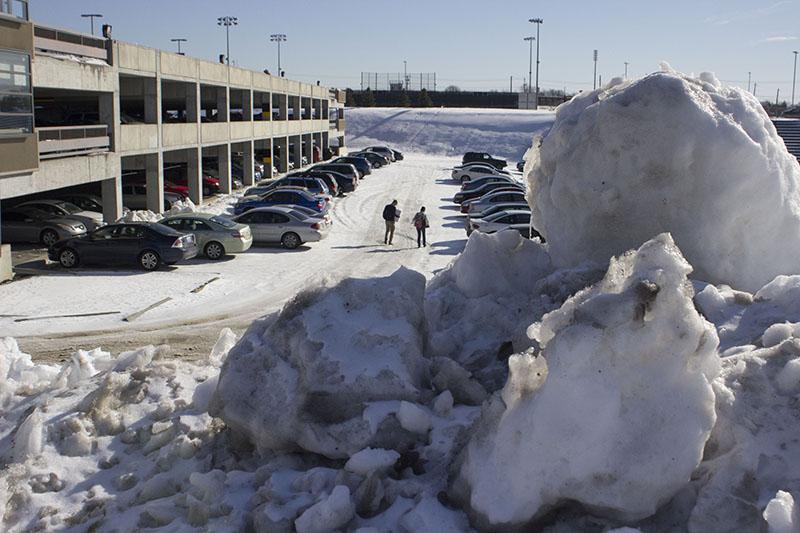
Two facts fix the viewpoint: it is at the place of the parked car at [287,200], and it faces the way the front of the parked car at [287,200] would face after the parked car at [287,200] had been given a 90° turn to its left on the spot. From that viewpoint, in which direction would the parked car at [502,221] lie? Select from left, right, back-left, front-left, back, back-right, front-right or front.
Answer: front-left

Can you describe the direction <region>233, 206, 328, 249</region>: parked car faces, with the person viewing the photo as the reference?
facing away from the viewer and to the left of the viewer

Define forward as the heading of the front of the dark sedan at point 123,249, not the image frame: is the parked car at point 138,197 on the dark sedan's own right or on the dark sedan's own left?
on the dark sedan's own right

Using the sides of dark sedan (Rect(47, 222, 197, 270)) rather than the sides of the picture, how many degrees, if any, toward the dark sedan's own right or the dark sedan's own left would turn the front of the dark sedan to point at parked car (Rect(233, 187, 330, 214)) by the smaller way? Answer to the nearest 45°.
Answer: approximately 90° to the dark sedan's own right

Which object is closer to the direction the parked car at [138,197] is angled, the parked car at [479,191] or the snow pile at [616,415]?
the parked car

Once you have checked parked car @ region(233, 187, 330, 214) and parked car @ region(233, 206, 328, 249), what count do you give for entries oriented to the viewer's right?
0

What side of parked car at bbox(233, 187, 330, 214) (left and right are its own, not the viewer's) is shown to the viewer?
left
